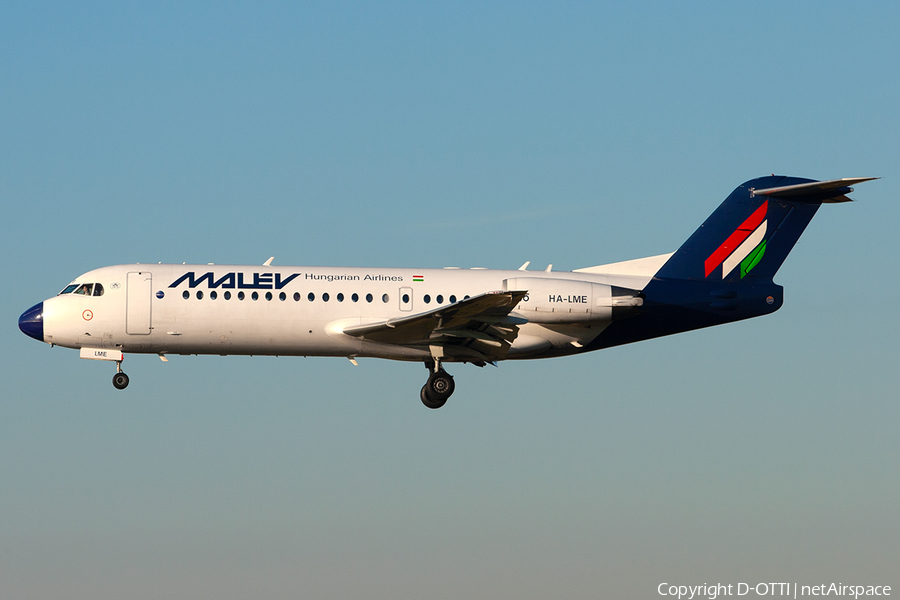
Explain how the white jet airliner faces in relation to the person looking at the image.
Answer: facing to the left of the viewer
